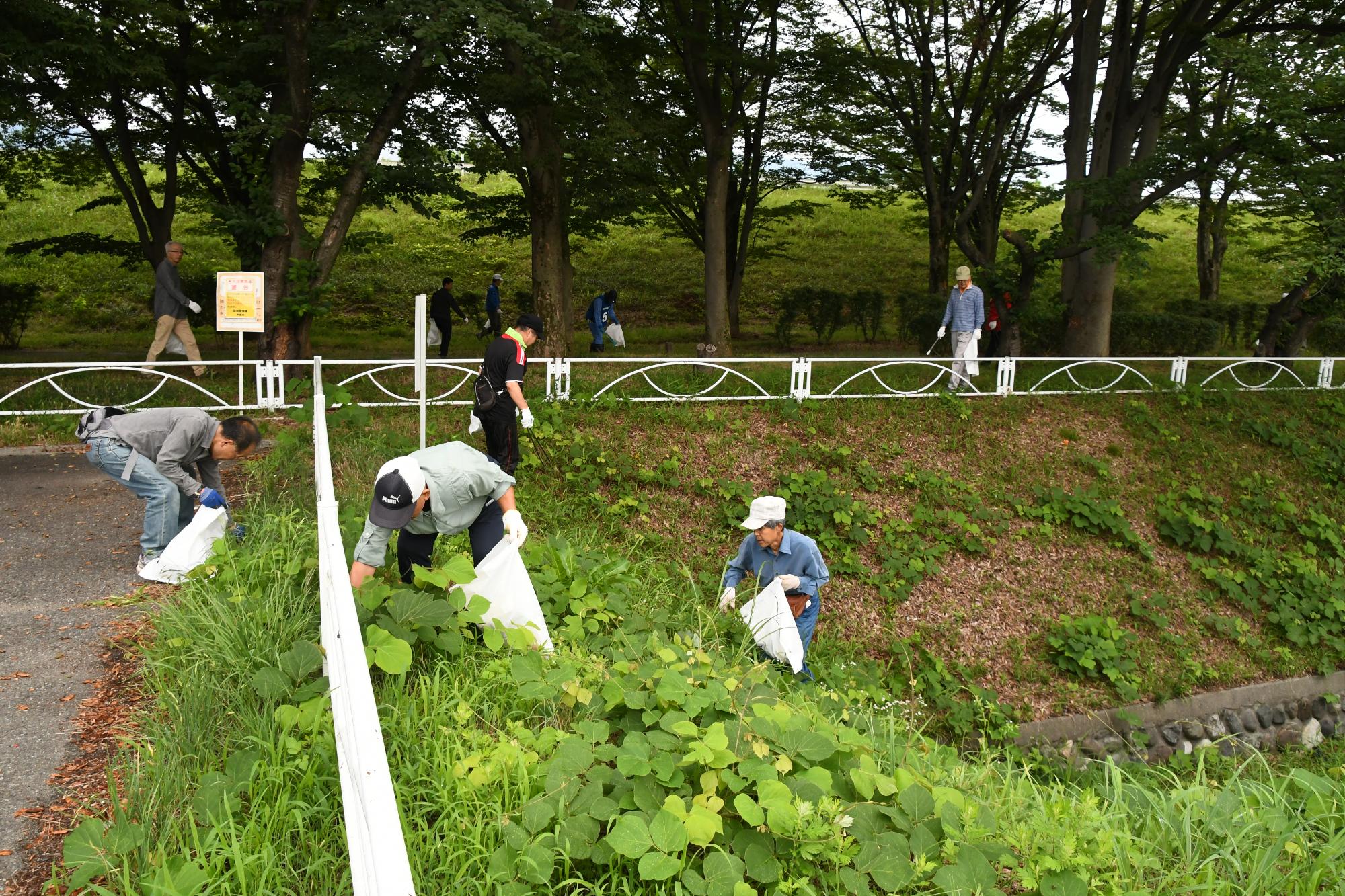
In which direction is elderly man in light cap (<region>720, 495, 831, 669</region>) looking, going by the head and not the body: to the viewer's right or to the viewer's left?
to the viewer's left

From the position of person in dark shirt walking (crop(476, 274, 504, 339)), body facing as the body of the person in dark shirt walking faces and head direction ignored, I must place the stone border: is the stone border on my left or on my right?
on my right

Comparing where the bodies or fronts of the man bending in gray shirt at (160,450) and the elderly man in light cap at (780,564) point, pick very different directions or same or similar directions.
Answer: very different directions

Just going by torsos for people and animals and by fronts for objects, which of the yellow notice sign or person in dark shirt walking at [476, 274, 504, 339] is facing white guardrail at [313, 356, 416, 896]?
the yellow notice sign

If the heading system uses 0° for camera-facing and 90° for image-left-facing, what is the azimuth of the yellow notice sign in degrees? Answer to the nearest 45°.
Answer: approximately 0°

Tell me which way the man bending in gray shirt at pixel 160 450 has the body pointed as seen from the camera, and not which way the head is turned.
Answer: to the viewer's right

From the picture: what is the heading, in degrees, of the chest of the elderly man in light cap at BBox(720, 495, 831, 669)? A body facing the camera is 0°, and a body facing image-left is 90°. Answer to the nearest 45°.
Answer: approximately 45°

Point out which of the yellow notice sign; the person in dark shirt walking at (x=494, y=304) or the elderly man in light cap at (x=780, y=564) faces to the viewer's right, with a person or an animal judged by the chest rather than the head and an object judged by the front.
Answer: the person in dark shirt walking

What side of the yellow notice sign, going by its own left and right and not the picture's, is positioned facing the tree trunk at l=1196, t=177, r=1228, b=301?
left

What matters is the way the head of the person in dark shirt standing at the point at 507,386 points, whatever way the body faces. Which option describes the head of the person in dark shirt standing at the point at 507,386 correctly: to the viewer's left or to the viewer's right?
to the viewer's right
